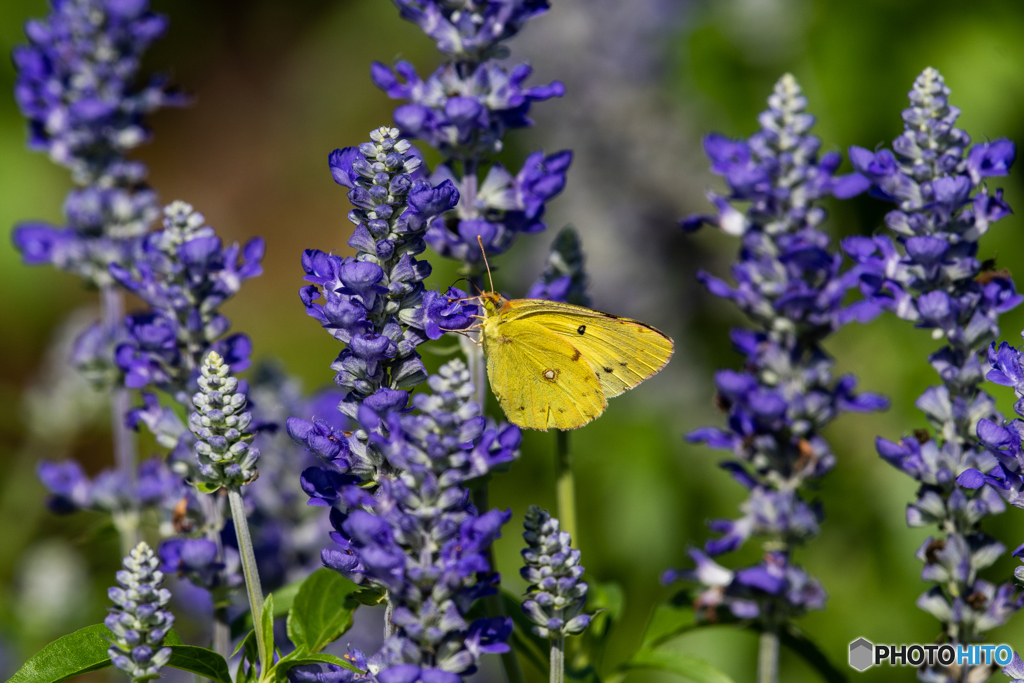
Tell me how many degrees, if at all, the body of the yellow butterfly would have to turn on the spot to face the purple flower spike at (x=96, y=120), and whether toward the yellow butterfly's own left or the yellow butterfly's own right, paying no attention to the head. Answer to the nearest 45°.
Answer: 0° — it already faces it

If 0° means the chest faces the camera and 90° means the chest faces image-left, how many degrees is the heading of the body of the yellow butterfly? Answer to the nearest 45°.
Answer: approximately 90°

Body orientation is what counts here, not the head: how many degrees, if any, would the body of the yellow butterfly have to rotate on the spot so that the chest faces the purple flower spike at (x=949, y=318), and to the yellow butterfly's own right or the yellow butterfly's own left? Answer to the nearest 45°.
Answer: approximately 135° to the yellow butterfly's own left
